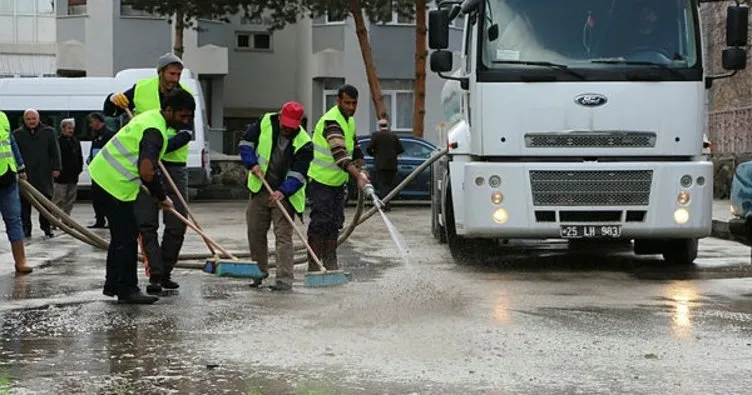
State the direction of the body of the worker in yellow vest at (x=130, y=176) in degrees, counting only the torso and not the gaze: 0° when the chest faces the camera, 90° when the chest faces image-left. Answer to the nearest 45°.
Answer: approximately 270°

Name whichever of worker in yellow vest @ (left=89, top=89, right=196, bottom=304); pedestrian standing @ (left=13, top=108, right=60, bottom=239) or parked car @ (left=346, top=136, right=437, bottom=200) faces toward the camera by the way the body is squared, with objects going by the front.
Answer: the pedestrian standing

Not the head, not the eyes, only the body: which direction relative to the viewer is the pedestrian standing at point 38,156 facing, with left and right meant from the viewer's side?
facing the viewer

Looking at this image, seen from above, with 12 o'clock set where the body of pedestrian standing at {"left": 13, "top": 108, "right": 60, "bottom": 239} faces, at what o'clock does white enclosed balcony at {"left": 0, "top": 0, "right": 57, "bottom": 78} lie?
The white enclosed balcony is roughly at 6 o'clock from the pedestrian standing.

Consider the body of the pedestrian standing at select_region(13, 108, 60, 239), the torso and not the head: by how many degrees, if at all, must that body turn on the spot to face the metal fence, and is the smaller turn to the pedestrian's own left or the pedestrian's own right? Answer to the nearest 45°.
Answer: approximately 135° to the pedestrian's own left

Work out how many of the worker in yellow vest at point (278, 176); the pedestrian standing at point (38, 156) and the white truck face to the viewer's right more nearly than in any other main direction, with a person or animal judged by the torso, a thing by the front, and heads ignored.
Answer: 0

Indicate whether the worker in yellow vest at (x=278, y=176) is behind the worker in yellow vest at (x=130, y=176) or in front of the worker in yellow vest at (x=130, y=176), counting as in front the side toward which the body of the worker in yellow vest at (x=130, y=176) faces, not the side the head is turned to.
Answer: in front

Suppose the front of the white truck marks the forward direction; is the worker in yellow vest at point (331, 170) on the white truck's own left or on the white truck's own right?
on the white truck's own right

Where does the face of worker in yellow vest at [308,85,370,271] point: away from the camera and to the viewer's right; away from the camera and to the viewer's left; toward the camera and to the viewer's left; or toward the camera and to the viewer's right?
toward the camera and to the viewer's right

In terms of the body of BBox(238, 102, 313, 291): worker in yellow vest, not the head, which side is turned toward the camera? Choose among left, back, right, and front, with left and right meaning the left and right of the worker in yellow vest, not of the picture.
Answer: front

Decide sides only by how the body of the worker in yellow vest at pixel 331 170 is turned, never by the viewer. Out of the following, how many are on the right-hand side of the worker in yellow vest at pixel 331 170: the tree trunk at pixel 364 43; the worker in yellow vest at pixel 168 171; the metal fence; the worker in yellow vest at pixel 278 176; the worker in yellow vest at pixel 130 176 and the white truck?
3
